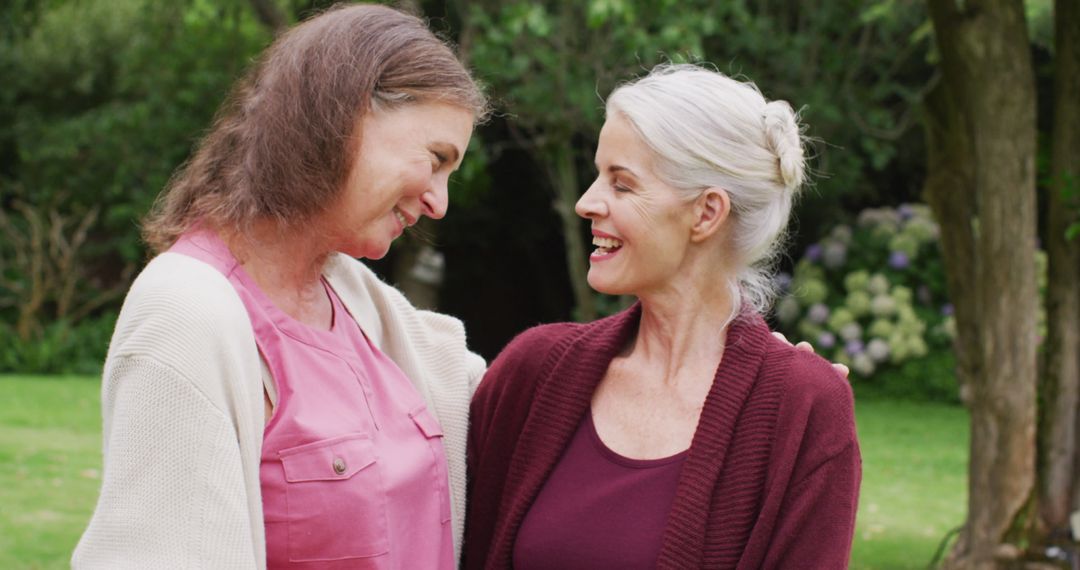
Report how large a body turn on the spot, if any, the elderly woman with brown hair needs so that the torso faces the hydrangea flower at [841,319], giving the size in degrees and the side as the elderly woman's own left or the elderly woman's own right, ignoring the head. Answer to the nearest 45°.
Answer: approximately 90° to the elderly woman's own left

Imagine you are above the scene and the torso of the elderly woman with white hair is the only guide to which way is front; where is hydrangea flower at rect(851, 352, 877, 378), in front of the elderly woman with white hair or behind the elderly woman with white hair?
behind

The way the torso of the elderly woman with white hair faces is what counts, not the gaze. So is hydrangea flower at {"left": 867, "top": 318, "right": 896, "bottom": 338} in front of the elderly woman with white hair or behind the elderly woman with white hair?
behind

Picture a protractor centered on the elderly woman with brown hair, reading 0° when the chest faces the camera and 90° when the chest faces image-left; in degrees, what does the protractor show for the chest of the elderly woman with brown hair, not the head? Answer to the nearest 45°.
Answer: approximately 315°

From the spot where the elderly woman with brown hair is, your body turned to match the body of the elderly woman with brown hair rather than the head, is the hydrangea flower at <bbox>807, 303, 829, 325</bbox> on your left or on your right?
on your left

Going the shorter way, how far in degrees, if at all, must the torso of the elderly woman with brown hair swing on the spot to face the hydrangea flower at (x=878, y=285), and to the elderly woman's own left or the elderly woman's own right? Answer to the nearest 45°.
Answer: approximately 90° to the elderly woman's own left

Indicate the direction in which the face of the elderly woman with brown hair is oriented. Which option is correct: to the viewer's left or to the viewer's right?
to the viewer's right

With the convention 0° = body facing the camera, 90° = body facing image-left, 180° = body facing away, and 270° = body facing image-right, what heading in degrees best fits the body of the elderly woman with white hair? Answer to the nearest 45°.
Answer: approximately 45°

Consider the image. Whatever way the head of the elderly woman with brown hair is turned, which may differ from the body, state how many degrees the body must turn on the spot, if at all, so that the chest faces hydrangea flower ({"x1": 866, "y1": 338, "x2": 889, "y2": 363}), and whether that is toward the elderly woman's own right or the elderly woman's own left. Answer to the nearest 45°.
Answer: approximately 90° to the elderly woman's own left

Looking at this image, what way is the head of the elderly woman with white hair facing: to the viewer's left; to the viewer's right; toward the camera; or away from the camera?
to the viewer's left
